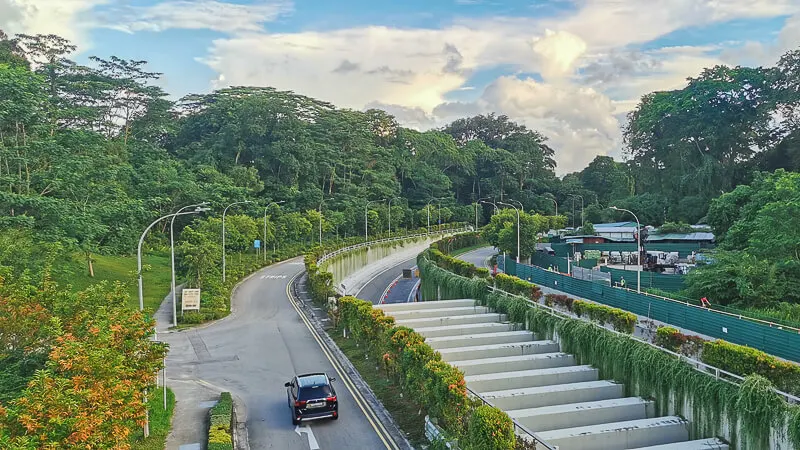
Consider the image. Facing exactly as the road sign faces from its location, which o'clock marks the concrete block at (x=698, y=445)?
The concrete block is roughly at 11 o'clock from the road sign.

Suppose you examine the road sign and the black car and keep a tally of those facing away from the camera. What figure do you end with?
1

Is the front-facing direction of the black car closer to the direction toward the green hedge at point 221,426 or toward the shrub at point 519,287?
the shrub

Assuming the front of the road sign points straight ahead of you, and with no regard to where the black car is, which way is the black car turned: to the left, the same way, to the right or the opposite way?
the opposite way

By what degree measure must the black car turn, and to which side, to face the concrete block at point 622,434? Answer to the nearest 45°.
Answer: approximately 90° to its right

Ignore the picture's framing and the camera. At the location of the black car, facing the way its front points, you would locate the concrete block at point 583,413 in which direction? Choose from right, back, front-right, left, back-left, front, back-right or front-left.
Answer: right

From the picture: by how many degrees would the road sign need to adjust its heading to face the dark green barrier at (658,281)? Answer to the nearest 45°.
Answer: approximately 90° to its left

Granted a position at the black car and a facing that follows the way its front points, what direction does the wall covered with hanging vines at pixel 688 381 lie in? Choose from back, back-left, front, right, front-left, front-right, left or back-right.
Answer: right

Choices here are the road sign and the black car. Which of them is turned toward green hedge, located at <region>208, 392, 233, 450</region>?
the road sign

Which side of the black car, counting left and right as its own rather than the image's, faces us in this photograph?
back

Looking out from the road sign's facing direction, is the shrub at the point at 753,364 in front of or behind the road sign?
in front

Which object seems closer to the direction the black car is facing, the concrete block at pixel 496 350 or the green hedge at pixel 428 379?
the concrete block

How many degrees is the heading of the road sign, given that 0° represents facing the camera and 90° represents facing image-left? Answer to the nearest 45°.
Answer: approximately 0°

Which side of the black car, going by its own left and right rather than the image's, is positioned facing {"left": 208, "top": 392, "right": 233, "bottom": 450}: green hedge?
left

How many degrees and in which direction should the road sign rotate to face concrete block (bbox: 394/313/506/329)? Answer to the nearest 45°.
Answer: approximately 45° to its left
